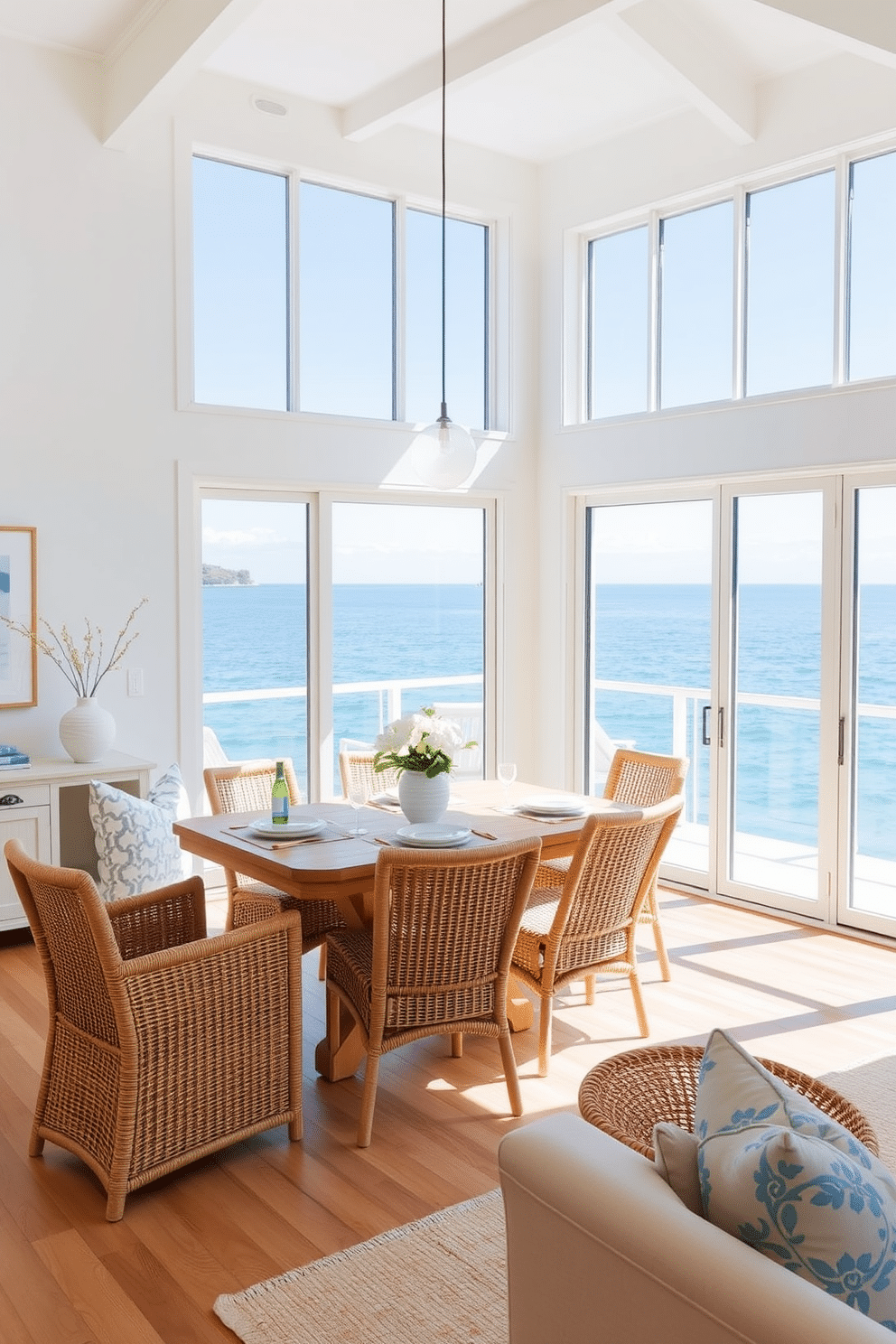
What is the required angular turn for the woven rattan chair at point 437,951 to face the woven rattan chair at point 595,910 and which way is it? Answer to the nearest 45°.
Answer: approximately 90° to its right

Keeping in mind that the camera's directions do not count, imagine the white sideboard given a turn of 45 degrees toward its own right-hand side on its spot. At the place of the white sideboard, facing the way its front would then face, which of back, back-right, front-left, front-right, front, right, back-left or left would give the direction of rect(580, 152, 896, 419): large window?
left

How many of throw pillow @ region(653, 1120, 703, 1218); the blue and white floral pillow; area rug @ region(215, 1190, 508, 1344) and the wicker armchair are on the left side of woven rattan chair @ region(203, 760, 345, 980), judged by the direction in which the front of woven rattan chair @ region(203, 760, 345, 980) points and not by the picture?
0

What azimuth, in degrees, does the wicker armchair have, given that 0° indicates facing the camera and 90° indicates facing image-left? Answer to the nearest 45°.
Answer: approximately 225°

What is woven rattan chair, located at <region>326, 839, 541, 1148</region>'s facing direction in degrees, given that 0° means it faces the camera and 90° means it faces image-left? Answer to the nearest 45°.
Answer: approximately 135°

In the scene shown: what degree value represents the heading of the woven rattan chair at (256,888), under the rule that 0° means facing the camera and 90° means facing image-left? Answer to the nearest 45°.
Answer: approximately 315°

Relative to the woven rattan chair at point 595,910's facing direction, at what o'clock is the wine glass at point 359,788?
The wine glass is roughly at 12 o'clock from the woven rattan chair.

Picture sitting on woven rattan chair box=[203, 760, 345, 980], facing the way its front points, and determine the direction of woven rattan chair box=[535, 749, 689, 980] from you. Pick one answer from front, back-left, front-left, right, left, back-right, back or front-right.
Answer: front-left

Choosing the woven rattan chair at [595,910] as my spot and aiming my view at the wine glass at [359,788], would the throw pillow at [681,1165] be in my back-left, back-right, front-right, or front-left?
back-left

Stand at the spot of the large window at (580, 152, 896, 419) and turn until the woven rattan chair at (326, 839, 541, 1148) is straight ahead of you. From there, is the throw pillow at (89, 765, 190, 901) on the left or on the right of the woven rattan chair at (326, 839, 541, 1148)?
right

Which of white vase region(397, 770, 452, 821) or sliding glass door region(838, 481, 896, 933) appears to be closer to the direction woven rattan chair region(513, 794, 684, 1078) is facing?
the white vase

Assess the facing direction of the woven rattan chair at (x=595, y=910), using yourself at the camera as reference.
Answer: facing away from the viewer and to the left of the viewer

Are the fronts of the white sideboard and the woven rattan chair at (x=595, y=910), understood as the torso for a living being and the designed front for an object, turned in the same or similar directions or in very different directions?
very different directions

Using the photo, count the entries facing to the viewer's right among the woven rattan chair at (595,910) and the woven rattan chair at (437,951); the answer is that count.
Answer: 0

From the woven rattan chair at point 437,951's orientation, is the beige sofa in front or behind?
behind

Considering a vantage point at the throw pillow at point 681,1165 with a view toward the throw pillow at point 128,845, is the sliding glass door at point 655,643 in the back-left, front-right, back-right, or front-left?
front-right

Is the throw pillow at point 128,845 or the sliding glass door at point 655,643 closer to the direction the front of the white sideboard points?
the throw pillow

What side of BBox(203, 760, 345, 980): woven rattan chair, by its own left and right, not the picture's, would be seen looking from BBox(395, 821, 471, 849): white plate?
front

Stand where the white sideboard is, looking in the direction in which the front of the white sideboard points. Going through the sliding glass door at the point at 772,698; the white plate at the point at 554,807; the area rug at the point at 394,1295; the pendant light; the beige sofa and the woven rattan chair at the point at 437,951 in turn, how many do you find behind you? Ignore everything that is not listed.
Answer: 0

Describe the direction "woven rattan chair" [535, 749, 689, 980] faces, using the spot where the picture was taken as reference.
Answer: facing the viewer and to the left of the viewer
